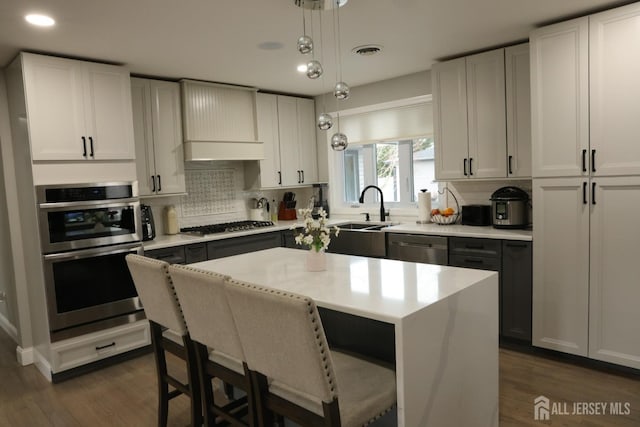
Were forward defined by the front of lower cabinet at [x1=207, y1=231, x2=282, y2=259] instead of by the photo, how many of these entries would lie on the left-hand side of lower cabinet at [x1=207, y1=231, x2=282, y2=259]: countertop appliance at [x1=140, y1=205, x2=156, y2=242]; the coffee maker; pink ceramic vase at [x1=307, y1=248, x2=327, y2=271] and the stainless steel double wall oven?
1

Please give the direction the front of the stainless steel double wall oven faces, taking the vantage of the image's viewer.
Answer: facing the viewer and to the right of the viewer

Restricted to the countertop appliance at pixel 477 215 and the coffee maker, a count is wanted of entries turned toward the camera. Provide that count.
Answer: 2

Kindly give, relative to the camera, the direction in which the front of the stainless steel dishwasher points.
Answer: facing the viewer and to the left of the viewer

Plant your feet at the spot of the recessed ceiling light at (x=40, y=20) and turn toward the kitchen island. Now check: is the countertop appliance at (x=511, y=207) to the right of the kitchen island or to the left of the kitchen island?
left

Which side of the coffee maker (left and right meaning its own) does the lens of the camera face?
front

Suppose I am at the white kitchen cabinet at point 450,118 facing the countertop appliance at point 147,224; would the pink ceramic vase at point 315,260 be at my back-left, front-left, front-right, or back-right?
front-left

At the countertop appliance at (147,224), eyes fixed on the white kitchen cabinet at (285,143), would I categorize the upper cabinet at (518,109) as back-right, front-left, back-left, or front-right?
front-right

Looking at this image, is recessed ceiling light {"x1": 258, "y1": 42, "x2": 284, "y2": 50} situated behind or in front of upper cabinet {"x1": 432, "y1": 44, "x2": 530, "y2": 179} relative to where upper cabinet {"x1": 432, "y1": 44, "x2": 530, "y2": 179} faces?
in front

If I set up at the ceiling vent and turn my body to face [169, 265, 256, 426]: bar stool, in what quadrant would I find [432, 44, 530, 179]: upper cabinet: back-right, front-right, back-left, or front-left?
back-left
